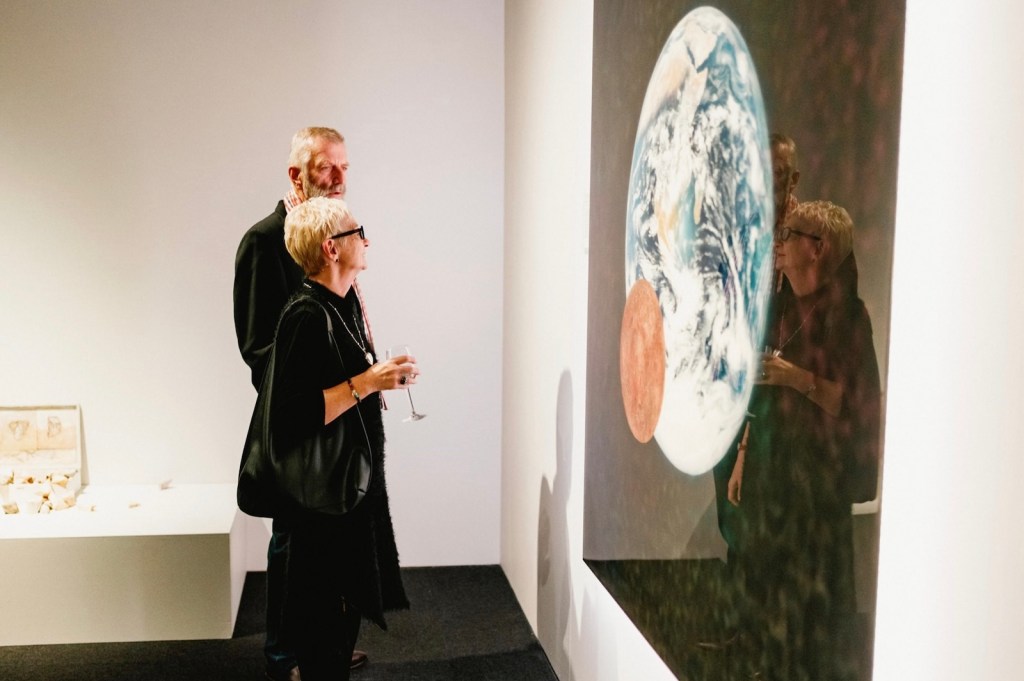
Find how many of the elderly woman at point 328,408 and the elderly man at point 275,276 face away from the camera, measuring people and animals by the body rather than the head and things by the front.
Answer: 0

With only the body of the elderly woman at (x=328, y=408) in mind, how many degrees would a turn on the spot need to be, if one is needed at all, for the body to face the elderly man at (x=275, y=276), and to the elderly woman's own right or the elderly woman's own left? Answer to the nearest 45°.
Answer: approximately 90° to the elderly woman's own left

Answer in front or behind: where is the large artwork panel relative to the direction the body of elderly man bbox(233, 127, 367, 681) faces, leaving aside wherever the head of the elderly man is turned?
in front

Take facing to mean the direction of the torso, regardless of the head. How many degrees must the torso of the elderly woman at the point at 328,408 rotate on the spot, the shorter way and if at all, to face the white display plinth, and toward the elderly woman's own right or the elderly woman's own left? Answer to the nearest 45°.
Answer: approximately 135° to the elderly woman's own left

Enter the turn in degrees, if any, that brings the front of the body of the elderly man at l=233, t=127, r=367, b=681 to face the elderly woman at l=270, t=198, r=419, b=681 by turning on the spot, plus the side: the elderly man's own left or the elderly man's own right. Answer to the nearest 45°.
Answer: approximately 45° to the elderly man's own right

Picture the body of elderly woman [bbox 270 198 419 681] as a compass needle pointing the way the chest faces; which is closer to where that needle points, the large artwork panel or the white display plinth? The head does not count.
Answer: the large artwork panel

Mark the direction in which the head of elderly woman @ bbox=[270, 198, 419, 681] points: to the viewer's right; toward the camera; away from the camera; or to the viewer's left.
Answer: to the viewer's right

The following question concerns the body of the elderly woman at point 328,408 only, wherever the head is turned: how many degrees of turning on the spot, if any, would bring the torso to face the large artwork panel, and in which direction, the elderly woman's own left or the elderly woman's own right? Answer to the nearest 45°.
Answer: approximately 45° to the elderly woman's own right

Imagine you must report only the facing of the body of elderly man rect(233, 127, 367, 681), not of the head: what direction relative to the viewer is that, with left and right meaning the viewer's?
facing the viewer and to the right of the viewer

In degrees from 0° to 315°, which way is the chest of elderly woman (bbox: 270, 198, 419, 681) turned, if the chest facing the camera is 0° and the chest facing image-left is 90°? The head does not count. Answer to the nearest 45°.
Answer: approximately 270°
